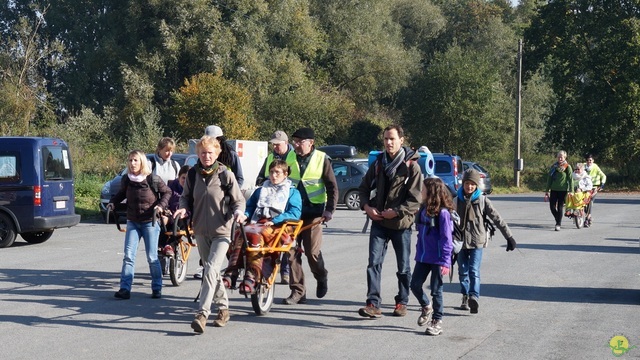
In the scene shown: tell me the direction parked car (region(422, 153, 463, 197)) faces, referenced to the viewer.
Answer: facing away from the viewer and to the left of the viewer

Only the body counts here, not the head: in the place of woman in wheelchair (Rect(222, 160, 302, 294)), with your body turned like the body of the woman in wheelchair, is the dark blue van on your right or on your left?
on your right

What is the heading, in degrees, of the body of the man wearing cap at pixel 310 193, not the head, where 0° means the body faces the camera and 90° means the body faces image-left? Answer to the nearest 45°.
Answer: approximately 45°

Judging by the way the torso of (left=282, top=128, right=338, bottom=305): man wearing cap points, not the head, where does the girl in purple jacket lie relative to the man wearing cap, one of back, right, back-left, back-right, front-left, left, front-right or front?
left

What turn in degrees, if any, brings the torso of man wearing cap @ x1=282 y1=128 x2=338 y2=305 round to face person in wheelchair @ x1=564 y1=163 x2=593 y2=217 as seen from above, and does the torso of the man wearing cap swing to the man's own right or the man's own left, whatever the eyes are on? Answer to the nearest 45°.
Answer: approximately 180°

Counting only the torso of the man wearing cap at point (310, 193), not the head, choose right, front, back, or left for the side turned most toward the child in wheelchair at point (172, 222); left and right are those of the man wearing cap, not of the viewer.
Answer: right

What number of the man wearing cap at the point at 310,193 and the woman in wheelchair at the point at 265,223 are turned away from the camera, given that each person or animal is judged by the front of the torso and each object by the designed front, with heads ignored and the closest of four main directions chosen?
0

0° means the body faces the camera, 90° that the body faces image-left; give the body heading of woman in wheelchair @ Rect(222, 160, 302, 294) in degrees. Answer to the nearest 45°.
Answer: approximately 45°
